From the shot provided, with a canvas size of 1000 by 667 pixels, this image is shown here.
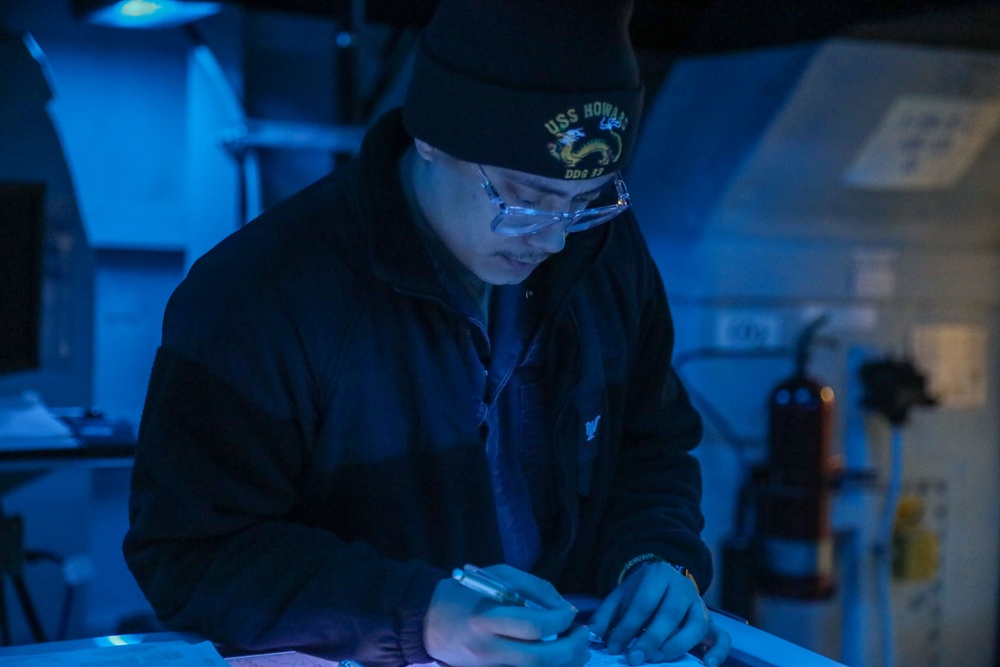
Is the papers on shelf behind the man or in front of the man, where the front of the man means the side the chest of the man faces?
behind

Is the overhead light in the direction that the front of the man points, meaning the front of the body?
no

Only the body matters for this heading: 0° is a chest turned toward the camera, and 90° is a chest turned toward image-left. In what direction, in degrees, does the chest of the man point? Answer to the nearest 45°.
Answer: approximately 315°
